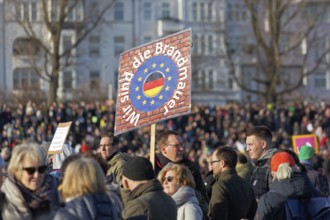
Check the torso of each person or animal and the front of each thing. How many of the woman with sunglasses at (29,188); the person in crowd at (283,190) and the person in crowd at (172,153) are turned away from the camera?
1

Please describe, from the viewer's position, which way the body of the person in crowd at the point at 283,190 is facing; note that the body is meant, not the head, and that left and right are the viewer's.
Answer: facing away from the viewer

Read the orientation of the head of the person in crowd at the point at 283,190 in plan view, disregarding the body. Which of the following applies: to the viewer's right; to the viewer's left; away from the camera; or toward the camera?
away from the camera

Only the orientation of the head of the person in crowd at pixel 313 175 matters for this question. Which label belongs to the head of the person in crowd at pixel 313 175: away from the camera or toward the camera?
away from the camera

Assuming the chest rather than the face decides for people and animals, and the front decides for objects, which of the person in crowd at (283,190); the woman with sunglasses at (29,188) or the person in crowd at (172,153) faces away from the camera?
the person in crowd at (283,190)

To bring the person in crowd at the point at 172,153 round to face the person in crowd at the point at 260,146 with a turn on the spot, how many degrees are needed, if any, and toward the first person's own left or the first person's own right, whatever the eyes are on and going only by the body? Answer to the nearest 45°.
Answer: approximately 45° to the first person's own left

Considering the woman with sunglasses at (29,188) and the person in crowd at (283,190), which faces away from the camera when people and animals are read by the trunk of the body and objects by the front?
the person in crowd
